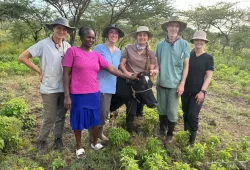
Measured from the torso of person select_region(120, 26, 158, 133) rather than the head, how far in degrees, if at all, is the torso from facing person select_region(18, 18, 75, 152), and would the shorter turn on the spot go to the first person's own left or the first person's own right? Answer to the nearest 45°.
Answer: approximately 90° to the first person's own right

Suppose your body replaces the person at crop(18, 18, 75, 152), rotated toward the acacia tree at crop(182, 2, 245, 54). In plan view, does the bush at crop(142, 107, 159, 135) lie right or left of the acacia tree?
right

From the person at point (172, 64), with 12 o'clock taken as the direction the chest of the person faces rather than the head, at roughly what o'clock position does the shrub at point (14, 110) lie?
The shrub is roughly at 3 o'clock from the person.

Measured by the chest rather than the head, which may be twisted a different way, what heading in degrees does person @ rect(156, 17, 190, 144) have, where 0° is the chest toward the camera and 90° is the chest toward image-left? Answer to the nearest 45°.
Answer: approximately 0°

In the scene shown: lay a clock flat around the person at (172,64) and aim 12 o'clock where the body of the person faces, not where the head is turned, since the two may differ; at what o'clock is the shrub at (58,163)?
The shrub is roughly at 2 o'clock from the person.

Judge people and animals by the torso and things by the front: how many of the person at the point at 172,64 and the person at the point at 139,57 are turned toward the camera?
2
